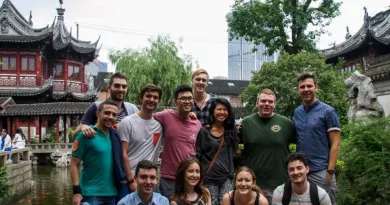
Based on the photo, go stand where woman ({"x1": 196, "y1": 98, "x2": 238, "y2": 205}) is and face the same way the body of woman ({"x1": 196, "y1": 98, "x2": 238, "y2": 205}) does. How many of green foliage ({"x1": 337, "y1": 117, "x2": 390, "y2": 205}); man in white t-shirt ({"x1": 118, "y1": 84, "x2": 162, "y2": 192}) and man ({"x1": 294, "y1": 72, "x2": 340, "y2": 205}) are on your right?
1

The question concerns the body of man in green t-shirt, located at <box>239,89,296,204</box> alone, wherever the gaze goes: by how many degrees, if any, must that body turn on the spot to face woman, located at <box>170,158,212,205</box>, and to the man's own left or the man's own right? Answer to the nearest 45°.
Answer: approximately 45° to the man's own right

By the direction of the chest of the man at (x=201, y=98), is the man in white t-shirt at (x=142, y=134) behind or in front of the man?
in front

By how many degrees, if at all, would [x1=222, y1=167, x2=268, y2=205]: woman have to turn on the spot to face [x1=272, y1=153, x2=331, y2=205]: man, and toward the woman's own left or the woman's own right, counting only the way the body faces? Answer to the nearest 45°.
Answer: approximately 90° to the woman's own left

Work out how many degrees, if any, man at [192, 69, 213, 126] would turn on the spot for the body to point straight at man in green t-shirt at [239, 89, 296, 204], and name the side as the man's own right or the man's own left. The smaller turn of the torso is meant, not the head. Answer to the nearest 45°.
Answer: approximately 45° to the man's own left

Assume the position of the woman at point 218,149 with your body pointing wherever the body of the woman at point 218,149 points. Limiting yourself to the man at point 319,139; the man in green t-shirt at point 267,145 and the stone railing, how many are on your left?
2

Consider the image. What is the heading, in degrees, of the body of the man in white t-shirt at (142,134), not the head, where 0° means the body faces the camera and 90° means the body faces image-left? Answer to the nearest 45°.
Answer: approximately 315°
